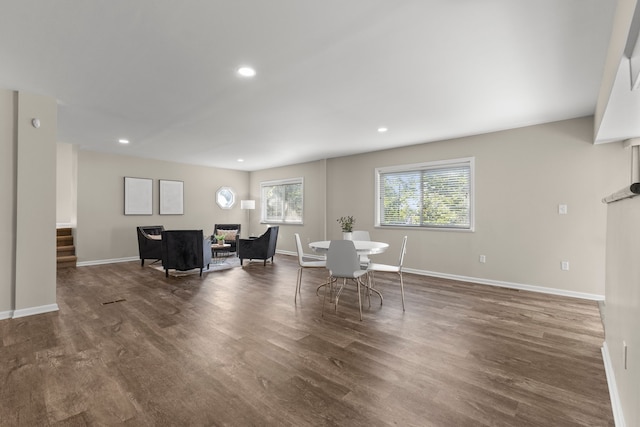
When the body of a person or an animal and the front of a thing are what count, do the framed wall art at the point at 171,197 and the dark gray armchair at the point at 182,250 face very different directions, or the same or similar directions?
very different directions

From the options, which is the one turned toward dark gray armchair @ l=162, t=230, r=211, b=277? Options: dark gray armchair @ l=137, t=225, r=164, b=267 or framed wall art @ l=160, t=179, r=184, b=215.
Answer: the framed wall art

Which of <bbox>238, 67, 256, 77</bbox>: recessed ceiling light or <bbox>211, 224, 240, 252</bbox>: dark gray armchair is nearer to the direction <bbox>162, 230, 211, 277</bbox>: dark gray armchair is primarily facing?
the dark gray armchair

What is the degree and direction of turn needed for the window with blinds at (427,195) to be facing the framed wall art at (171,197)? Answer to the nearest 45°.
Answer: approximately 45° to its right

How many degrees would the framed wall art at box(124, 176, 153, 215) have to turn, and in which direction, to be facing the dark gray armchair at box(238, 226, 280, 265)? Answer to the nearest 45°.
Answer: approximately 45° to its left

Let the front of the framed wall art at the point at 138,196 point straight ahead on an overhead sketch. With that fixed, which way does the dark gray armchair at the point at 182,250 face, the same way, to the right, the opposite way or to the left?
the opposite way

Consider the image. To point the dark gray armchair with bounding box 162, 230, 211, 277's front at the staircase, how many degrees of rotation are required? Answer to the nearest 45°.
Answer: approximately 45° to its left

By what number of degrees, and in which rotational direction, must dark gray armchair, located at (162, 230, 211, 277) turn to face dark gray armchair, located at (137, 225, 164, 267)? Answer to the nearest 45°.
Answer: approximately 45° to its left

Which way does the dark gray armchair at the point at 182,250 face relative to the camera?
away from the camera
